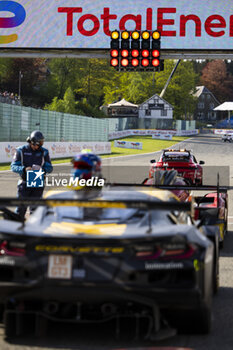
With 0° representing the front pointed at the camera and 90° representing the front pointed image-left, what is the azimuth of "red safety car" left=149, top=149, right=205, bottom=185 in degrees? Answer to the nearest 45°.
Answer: approximately 180°

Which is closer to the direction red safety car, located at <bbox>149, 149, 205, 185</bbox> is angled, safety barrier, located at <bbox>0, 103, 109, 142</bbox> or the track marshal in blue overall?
the safety barrier

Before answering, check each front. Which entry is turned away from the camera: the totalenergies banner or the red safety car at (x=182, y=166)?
the red safety car

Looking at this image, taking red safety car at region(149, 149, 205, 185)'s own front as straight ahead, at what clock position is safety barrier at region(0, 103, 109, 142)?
The safety barrier is roughly at 11 o'clock from the red safety car.

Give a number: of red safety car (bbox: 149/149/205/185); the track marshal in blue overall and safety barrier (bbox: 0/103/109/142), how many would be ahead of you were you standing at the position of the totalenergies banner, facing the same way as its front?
2

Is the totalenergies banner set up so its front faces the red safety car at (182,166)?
yes

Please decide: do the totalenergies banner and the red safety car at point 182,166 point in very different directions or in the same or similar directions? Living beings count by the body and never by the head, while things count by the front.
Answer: very different directions

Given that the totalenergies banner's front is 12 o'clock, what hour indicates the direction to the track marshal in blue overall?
The track marshal in blue overall is roughly at 12 o'clock from the totalenergies banner.

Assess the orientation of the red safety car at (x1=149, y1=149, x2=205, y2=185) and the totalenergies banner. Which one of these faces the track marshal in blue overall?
the totalenergies banner

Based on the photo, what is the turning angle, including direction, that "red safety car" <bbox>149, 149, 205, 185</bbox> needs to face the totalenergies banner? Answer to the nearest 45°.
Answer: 0° — it already faces it

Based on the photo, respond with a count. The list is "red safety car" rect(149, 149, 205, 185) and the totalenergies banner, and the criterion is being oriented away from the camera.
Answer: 1

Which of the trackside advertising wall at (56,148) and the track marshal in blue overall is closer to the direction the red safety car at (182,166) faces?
the trackside advertising wall
